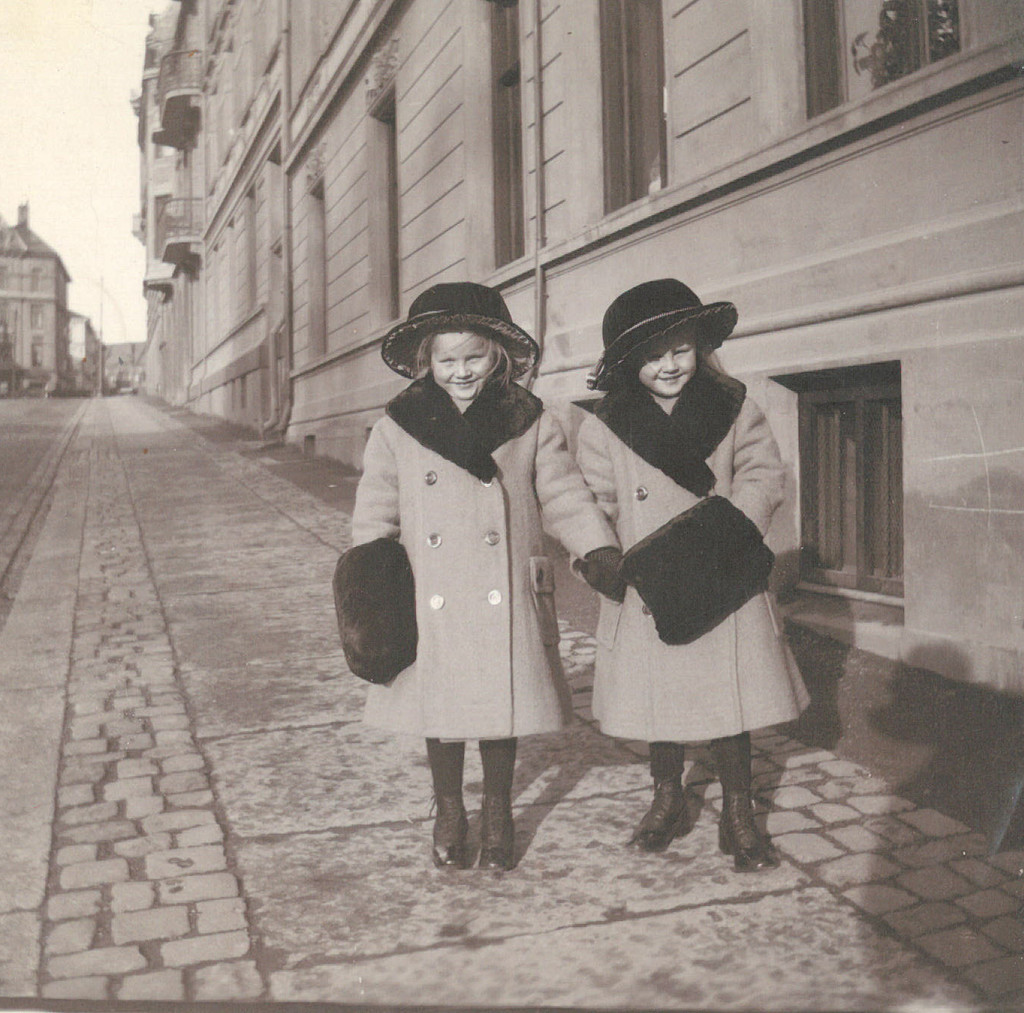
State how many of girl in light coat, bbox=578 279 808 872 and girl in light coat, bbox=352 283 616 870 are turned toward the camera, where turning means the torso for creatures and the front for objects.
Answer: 2

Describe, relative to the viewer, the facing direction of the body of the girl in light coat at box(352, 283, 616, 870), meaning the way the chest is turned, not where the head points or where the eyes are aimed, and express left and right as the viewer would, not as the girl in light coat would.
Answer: facing the viewer

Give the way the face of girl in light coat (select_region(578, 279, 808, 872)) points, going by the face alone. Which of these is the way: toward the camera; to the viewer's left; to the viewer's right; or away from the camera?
toward the camera

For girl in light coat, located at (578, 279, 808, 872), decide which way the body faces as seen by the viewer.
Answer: toward the camera

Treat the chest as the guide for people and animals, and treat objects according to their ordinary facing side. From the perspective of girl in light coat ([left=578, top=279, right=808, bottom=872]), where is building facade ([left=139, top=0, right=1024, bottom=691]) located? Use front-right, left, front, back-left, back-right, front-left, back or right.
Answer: back

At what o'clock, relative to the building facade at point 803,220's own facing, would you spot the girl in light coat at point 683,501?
The girl in light coat is roughly at 11 o'clock from the building facade.

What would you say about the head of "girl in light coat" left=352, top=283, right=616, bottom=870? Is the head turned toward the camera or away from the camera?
toward the camera

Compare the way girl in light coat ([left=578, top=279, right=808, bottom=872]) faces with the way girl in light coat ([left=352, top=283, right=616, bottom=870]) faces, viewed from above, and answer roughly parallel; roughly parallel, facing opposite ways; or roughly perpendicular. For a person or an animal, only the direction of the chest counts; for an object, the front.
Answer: roughly parallel

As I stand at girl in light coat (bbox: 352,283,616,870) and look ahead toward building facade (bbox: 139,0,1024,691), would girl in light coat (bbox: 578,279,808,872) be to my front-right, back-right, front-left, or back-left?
front-right

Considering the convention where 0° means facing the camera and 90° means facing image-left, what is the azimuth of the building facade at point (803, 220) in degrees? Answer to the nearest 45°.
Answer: approximately 45°
